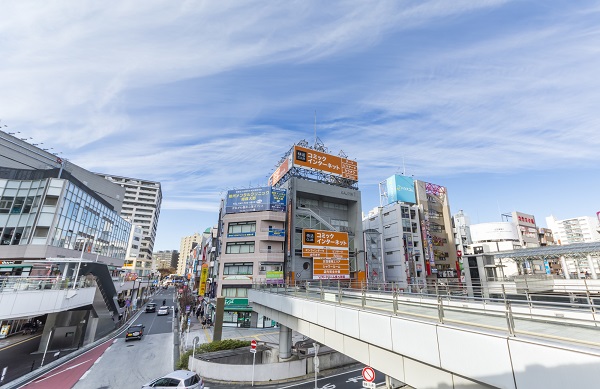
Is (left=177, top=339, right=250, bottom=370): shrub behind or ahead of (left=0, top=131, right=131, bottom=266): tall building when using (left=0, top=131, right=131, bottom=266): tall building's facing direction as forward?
ahead

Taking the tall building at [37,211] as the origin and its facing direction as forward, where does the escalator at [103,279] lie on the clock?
The escalator is roughly at 12 o'clock from the tall building.

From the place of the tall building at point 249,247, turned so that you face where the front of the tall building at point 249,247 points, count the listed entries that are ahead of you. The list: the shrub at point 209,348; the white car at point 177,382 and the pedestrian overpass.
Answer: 3

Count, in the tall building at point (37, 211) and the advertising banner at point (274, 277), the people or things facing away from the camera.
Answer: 0

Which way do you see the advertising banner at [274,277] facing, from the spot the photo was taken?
facing the viewer

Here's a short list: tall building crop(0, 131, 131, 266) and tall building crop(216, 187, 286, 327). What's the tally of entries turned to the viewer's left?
0

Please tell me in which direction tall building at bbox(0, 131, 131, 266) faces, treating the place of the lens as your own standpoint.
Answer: facing the viewer and to the right of the viewer

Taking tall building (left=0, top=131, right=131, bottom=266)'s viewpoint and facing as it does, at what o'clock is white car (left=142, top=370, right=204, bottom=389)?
The white car is roughly at 1 o'clock from the tall building.

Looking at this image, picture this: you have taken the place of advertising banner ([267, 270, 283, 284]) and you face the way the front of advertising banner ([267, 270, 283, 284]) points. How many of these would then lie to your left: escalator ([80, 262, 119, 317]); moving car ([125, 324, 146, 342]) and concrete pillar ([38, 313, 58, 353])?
0

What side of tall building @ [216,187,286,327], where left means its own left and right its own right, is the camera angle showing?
front

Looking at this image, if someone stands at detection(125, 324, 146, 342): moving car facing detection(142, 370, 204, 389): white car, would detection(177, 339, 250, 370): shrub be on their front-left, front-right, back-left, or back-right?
front-left

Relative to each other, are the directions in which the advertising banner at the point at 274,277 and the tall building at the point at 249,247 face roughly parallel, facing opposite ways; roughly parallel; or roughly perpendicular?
roughly parallel

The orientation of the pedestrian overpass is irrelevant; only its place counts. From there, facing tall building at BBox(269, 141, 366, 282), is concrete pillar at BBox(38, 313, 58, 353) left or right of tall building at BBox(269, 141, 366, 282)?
left

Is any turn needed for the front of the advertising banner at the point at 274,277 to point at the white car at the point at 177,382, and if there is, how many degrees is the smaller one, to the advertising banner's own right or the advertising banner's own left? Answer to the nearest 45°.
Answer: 0° — it already faces it

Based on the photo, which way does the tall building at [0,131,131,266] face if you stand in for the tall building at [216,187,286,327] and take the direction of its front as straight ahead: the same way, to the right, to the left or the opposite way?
to the left

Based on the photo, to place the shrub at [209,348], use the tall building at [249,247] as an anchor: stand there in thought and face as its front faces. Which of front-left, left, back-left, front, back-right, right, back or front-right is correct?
front
